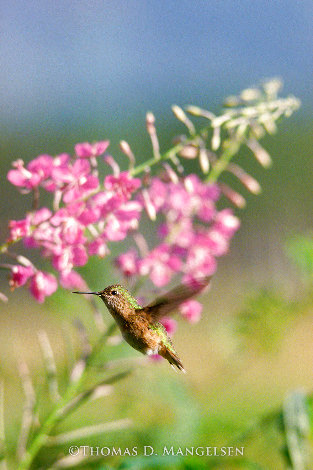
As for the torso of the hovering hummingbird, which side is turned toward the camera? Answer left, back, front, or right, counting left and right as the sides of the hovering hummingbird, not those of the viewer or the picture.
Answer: left
